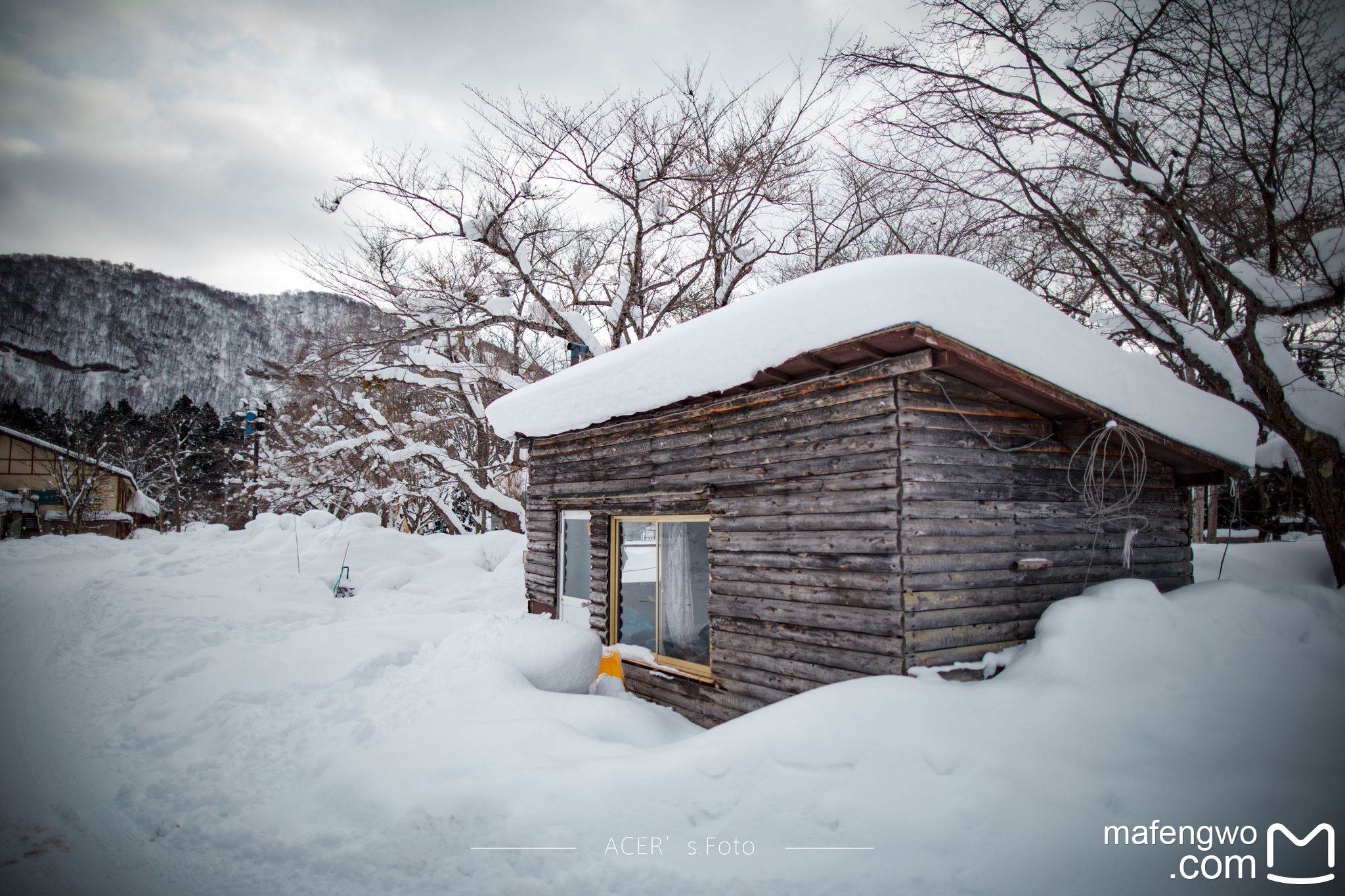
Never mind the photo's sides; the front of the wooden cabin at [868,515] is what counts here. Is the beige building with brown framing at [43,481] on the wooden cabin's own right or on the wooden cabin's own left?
on the wooden cabin's own right

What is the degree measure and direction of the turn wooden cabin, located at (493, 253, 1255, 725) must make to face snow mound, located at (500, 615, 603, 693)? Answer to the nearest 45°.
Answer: approximately 45° to its right

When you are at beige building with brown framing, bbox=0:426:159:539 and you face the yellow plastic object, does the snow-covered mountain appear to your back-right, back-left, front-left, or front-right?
back-left

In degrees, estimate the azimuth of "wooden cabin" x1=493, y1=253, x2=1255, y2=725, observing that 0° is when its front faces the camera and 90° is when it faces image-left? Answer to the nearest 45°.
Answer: approximately 45°

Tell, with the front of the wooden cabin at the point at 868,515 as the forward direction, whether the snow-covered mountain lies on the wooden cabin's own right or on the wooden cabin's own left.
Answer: on the wooden cabin's own right
